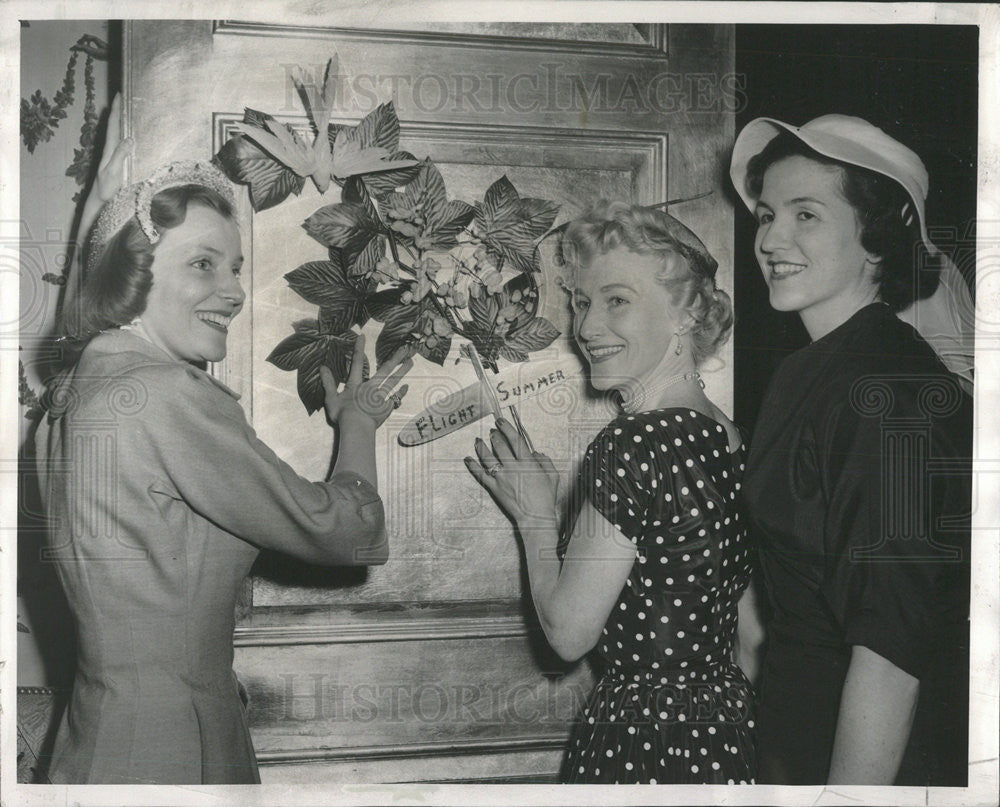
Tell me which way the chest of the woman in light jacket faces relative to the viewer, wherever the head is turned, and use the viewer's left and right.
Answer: facing away from the viewer and to the right of the viewer

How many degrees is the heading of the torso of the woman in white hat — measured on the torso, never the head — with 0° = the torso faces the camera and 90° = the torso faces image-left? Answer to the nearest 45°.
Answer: approximately 90°

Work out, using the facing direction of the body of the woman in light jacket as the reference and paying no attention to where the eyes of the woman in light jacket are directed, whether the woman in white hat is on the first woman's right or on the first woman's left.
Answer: on the first woman's right

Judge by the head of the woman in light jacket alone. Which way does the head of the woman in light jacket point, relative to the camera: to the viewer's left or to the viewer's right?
to the viewer's right
